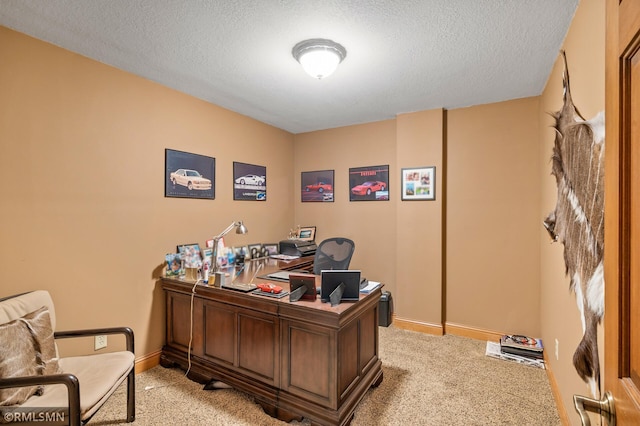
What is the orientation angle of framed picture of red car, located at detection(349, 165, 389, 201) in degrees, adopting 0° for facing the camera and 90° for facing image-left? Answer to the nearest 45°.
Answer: approximately 0°

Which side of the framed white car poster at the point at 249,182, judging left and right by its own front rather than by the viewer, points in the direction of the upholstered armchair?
right

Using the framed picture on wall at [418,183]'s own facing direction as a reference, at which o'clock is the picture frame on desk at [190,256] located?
The picture frame on desk is roughly at 2 o'clock from the framed picture on wall.

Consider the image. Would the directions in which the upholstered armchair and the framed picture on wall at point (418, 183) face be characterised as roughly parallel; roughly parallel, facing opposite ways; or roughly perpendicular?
roughly perpendicular

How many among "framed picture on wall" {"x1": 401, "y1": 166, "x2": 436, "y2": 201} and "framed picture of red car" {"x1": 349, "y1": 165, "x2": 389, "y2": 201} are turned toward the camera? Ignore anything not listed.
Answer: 2

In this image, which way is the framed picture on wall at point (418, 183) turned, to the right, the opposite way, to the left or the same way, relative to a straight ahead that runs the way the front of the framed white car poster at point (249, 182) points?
to the right

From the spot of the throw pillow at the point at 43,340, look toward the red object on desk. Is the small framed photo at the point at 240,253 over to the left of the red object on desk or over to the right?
left

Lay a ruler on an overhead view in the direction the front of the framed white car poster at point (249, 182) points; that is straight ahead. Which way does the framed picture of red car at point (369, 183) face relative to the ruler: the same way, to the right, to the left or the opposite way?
to the right

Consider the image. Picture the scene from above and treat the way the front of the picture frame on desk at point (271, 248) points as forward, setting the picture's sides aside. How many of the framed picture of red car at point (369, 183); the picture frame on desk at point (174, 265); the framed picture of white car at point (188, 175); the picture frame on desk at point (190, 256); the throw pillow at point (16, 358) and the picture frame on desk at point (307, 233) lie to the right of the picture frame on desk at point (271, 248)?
4

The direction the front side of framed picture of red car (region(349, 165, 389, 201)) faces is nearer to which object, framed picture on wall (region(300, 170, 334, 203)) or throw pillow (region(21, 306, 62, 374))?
the throw pillow

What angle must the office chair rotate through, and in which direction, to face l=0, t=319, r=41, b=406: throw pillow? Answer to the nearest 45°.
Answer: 0° — it already faces it
